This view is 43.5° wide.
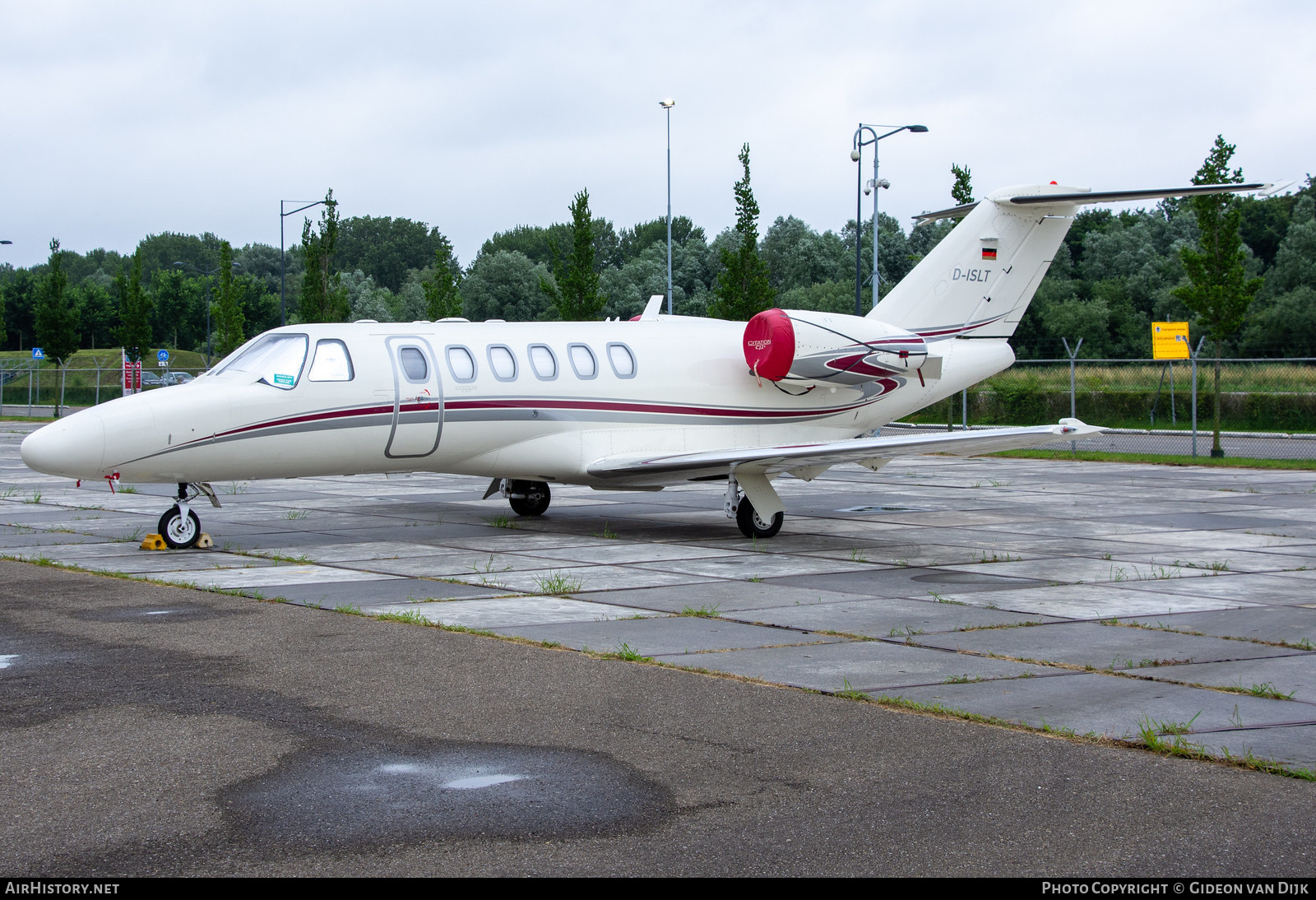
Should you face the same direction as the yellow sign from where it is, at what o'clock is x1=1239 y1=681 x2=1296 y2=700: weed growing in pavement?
The weed growing in pavement is roughly at 12 o'clock from the yellow sign.

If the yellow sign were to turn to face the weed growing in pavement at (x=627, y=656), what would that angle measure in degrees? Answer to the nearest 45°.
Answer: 0° — it already faces it

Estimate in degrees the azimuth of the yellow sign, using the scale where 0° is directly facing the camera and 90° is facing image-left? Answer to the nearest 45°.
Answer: approximately 0°

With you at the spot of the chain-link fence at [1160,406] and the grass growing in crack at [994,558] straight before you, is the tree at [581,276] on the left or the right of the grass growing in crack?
right

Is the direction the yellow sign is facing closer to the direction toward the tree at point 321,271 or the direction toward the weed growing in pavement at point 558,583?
the weed growing in pavement

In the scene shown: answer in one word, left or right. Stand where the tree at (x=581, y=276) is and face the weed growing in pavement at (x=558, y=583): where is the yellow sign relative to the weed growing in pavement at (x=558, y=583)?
left

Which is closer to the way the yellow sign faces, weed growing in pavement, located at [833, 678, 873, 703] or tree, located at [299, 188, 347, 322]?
the weed growing in pavement
